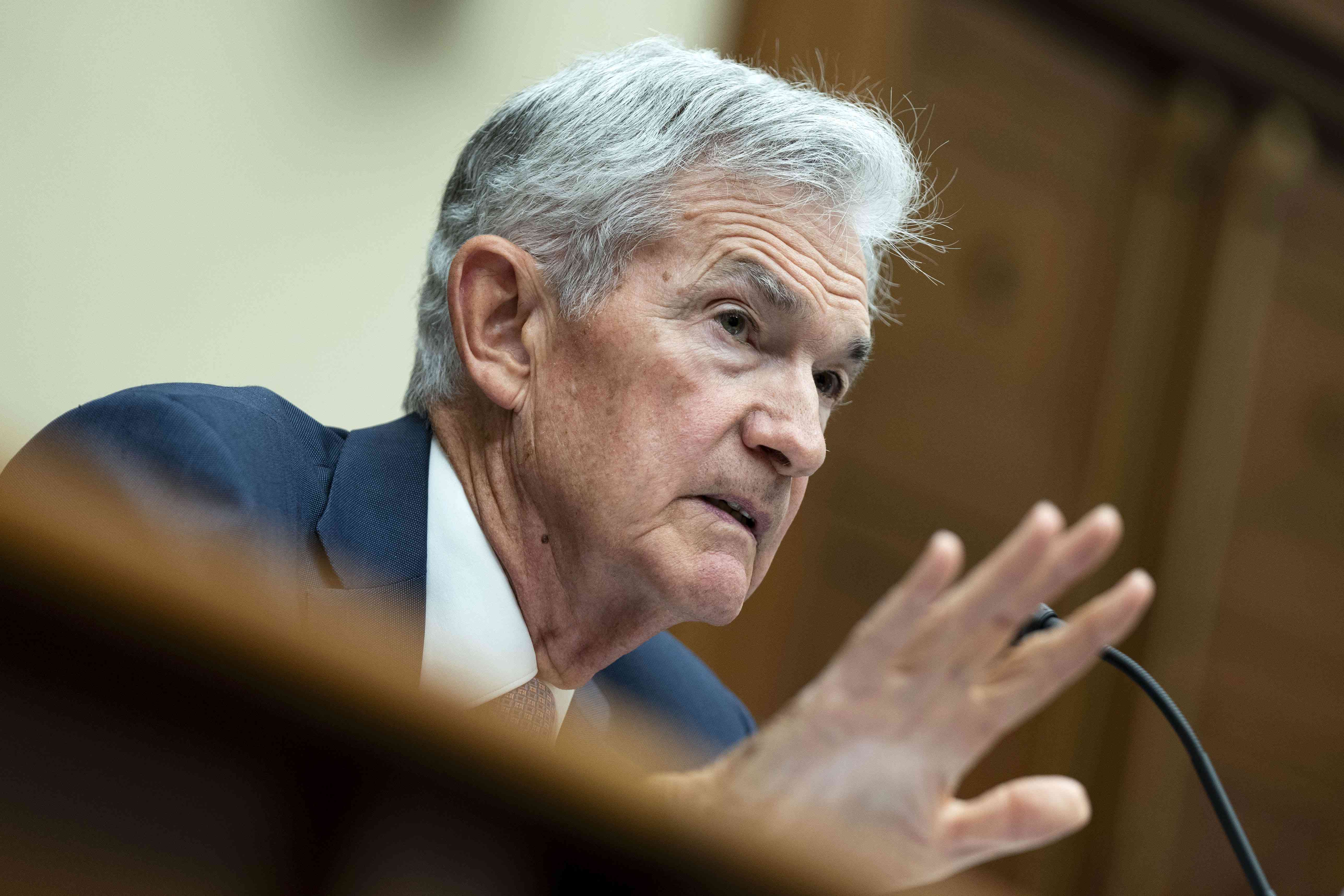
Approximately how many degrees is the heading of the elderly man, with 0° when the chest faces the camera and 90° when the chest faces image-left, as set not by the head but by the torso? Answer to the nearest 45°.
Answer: approximately 315°
